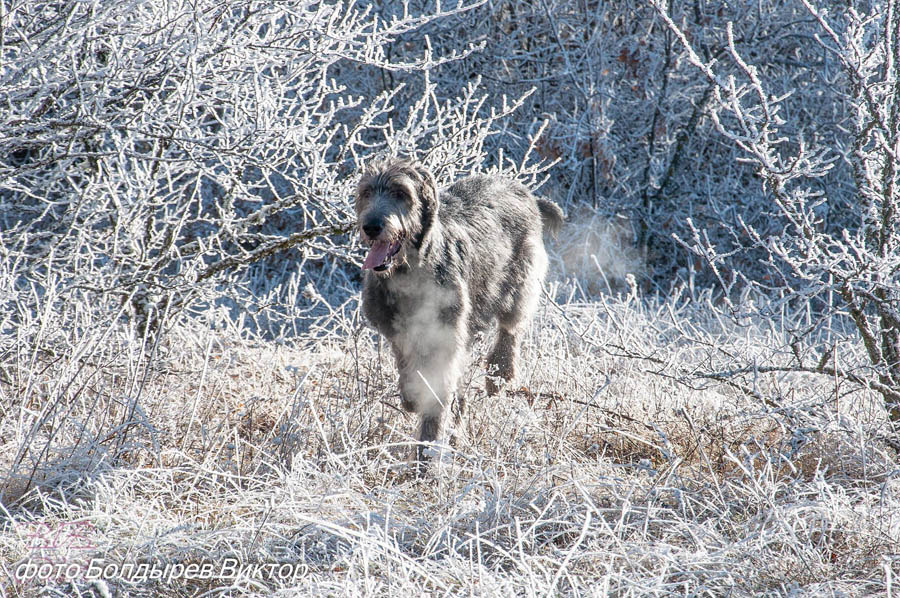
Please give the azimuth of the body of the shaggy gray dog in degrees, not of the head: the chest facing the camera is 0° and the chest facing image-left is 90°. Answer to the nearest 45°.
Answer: approximately 45°

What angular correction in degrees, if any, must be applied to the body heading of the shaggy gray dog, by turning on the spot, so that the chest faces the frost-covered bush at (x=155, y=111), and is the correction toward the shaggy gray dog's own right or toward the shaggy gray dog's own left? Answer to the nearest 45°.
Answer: approximately 45° to the shaggy gray dog's own right

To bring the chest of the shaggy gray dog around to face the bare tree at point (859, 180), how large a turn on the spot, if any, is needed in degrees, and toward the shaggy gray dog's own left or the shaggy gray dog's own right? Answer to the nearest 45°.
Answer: approximately 90° to the shaggy gray dog's own left
